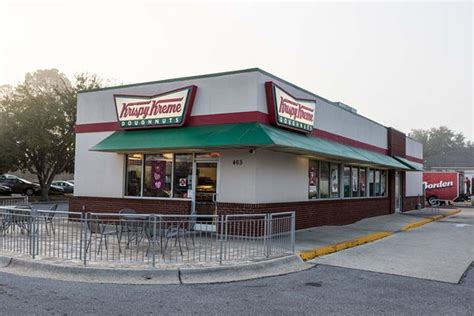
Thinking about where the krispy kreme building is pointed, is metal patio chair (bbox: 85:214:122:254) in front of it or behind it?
in front

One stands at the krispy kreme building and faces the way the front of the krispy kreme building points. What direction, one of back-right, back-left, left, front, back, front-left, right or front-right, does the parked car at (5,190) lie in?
right

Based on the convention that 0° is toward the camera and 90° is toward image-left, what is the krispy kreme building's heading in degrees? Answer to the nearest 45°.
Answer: approximately 45°

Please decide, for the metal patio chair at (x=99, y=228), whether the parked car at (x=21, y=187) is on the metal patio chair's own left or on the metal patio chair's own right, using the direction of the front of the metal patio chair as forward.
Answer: on the metal patio chair's own left

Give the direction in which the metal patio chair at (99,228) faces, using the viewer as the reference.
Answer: facing away from the viewer and to the right of the viewer

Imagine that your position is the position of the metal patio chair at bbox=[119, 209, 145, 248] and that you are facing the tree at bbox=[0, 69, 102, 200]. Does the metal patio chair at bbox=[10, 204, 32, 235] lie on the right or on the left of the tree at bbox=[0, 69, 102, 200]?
left

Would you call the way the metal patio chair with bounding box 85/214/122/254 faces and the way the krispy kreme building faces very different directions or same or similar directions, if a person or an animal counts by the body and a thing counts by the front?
very different directions

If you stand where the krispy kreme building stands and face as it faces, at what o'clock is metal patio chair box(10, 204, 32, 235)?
The metal patio chair is roughly at 12 o'clock from the krispy kreme building.

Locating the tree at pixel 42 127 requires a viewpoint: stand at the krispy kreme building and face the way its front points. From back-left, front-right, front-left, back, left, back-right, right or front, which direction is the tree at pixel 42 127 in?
right
